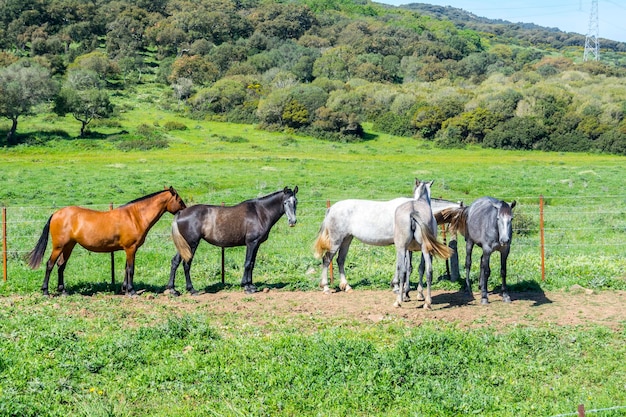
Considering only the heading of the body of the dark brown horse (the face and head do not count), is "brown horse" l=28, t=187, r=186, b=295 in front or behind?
behind

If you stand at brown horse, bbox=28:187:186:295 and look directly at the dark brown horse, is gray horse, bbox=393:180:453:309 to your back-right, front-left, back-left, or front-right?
front-right

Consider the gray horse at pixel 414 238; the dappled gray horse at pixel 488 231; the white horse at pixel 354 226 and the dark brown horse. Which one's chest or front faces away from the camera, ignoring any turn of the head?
the gray horse

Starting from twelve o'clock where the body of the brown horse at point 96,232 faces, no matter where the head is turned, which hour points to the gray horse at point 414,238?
The gray horse is roughly at 1 o'clock from the brown horse.

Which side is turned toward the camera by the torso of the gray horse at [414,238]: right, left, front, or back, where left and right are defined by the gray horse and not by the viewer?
back

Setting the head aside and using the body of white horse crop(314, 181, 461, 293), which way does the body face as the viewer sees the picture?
to the viewer's right

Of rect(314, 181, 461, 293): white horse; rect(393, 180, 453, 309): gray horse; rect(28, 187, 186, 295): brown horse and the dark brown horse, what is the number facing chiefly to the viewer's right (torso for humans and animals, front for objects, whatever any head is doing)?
3

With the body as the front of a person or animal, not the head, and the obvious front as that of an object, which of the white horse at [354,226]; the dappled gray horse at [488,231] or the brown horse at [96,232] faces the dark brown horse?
the brown horse

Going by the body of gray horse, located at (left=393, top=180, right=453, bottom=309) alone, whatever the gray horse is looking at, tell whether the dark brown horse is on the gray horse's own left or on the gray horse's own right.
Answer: on the gray horse's own left

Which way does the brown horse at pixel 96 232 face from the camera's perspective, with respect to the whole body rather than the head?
to the viewer's right

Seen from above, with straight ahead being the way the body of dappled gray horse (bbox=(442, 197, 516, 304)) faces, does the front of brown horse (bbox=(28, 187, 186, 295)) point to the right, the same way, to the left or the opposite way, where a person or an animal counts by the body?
to the left

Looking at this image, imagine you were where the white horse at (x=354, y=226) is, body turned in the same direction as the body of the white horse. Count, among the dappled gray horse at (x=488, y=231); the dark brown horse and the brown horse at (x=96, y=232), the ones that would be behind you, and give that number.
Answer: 2

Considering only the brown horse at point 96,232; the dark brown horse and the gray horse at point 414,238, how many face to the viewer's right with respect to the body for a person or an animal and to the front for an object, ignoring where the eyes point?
2

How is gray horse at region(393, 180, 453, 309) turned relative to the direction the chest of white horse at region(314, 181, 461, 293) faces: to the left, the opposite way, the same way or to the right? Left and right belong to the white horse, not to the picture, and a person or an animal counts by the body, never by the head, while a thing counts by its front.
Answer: to the left

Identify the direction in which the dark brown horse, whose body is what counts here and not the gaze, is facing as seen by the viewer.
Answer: to the viewer's right

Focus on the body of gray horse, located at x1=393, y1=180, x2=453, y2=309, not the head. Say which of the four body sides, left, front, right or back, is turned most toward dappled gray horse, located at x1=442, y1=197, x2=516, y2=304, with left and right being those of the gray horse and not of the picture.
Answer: right
